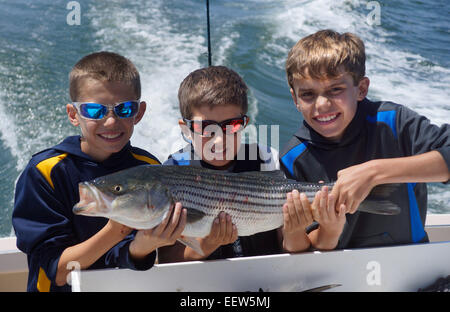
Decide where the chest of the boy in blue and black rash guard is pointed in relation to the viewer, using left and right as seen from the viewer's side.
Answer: facing the viewer and to the left of the viewer

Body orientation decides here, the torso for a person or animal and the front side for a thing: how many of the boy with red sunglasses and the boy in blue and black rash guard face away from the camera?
0

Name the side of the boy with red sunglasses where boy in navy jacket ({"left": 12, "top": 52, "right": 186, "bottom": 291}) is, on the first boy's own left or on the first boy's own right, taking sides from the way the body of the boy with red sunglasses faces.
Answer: on the first boy's own right

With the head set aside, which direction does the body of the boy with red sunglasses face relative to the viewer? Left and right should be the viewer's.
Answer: facing the viewer

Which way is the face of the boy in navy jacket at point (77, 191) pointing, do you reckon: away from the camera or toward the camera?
toward the camera

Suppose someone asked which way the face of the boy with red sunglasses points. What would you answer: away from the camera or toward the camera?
toward the camera

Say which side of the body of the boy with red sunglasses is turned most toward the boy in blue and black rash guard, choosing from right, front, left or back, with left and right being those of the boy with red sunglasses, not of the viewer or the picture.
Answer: left
